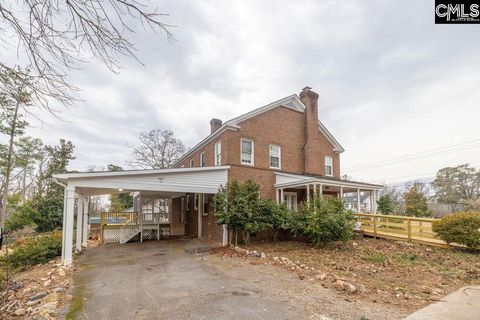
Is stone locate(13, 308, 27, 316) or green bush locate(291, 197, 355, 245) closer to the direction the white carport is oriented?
the stone

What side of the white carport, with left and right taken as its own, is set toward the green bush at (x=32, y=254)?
right

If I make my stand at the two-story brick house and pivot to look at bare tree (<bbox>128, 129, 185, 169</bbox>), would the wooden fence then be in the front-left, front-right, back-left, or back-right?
back-right

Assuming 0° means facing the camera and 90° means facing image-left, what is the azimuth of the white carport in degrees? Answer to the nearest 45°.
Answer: approximately 0°

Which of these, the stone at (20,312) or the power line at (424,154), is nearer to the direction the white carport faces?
the stone

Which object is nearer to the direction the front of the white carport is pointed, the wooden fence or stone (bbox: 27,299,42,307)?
the stone

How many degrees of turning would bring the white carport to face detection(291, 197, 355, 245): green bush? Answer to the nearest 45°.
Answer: approximately 90° to its left

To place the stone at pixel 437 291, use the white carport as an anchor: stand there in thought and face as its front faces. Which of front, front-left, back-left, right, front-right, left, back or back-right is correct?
front-left

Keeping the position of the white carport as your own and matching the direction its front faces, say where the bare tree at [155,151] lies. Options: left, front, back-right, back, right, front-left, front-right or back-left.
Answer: back

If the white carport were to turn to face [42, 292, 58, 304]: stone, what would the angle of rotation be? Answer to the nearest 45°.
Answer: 0° — it already faces it
